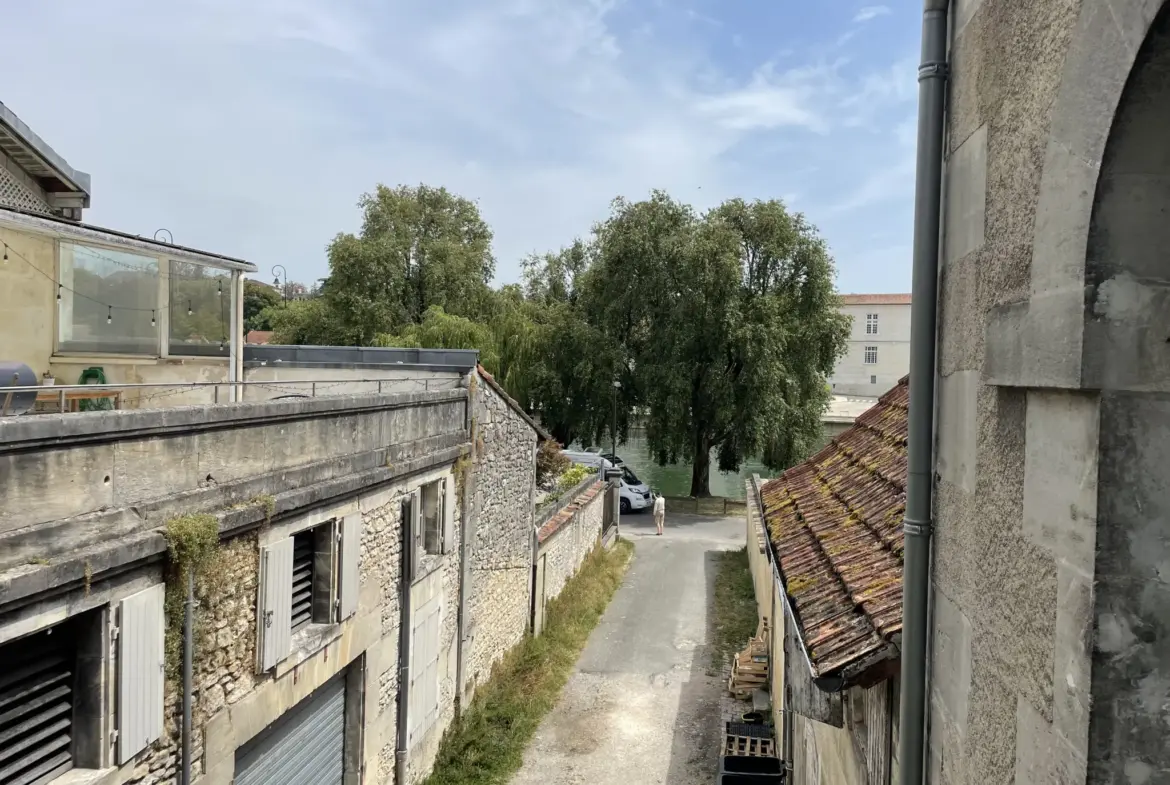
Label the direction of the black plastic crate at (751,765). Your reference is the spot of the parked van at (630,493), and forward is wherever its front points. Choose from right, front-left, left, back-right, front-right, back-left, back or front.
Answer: front-right

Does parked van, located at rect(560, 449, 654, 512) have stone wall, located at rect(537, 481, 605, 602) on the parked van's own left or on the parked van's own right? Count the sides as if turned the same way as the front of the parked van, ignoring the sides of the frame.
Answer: on the parked van's own right

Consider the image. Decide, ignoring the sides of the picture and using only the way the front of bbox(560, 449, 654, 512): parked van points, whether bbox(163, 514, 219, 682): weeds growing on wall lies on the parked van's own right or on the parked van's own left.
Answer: on the parked van's own right

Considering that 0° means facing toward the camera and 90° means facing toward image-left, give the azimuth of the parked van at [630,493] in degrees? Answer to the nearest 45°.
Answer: approximately 315°
